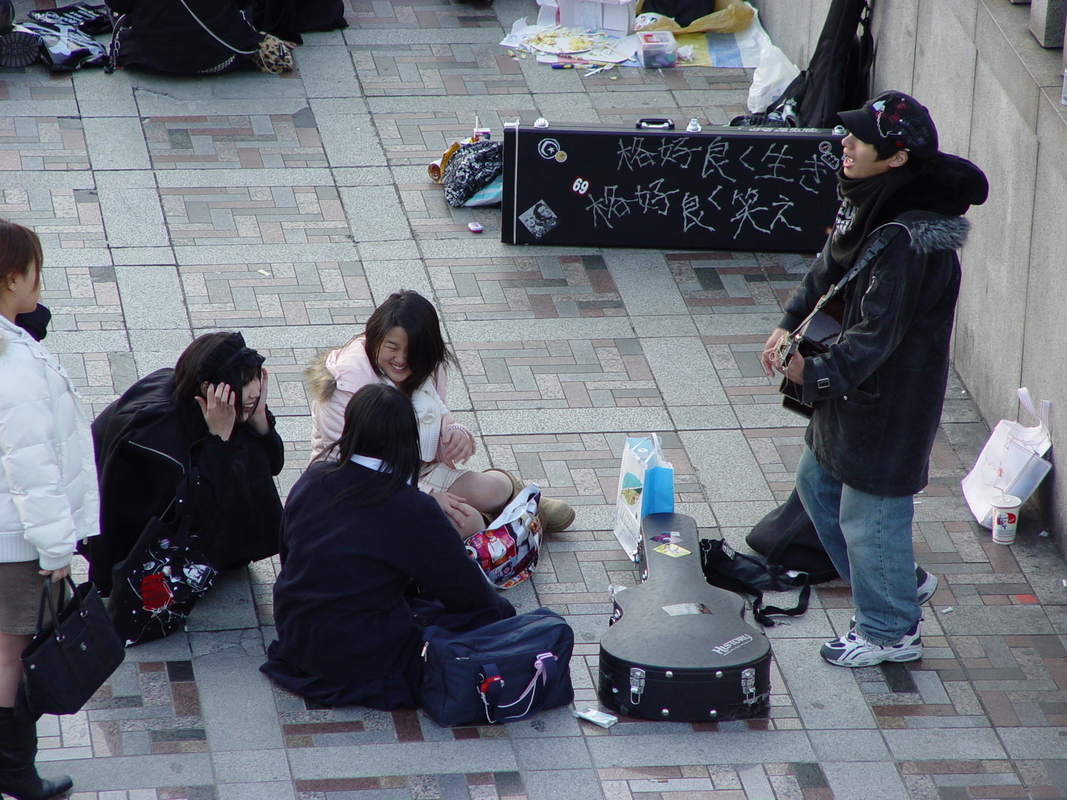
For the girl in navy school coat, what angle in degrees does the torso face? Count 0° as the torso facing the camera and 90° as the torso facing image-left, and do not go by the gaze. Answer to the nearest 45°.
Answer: approximately 225°

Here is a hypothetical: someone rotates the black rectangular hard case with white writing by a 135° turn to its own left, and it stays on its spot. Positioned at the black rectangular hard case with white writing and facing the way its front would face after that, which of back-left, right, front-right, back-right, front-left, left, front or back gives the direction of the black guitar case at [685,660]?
back-right

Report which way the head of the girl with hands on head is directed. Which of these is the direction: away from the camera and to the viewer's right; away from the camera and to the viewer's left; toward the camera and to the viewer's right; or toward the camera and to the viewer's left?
toward the camera and to the viewer's right

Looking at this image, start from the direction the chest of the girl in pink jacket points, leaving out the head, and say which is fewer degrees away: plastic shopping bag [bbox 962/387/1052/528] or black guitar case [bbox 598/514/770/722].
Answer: the black guitar case

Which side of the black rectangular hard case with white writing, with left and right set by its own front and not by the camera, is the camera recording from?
front

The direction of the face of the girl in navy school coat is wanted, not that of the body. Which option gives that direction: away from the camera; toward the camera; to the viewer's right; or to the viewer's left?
away from the camera

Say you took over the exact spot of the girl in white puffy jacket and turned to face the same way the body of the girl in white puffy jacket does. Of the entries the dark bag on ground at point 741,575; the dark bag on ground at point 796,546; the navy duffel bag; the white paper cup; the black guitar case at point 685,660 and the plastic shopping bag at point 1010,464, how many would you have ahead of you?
6

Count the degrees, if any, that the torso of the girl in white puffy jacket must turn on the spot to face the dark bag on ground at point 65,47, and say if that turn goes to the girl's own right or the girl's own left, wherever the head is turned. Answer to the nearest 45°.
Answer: approximately 90° to the girl's own left

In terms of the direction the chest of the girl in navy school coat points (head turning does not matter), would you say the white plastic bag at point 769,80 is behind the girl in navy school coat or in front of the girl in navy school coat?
in front

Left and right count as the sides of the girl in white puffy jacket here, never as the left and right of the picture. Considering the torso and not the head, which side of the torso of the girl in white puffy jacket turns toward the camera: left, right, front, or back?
right

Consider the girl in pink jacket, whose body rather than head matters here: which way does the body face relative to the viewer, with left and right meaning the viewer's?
facing the viewer and to the right of the viewer

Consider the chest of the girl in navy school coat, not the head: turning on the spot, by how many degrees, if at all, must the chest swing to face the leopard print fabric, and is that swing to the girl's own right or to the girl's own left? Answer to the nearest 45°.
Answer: approximately 45° to the girl's own left

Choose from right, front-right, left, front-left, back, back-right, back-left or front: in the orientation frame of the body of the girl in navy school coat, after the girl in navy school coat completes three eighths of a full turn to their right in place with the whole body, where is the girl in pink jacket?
back

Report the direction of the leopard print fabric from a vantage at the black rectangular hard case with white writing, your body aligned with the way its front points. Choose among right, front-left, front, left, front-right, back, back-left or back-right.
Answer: back-right

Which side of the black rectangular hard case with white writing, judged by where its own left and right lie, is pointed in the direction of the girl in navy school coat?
front
